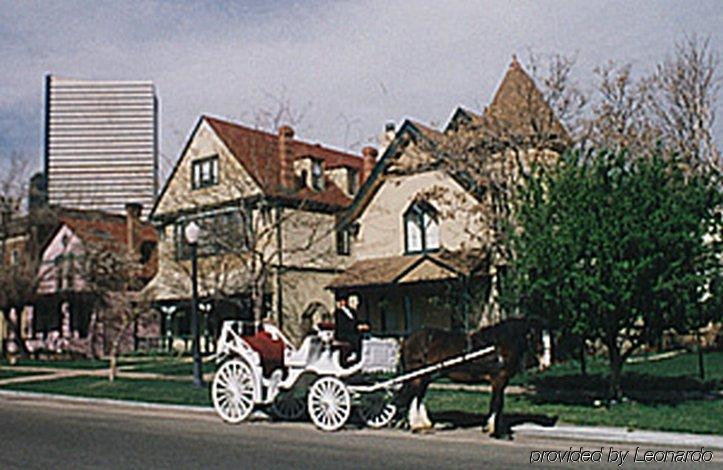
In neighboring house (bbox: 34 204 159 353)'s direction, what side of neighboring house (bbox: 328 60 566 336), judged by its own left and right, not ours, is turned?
right

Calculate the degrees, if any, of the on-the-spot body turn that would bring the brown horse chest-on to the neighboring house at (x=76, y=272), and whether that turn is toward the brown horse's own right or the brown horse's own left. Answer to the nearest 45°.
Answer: approximately 135° to the brown horse's own left

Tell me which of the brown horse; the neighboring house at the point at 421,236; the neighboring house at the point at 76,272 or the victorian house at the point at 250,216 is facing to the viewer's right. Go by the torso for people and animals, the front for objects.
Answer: the brown horse

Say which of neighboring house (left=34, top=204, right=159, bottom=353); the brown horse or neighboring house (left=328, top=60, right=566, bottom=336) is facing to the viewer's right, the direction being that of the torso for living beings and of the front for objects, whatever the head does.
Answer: the brown horse

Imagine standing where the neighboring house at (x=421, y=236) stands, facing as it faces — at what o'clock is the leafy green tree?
The leafy green tree is roughly at 10 o'clock from the neighboring house.

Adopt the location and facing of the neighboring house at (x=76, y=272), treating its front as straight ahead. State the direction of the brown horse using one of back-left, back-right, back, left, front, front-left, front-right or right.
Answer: front-left

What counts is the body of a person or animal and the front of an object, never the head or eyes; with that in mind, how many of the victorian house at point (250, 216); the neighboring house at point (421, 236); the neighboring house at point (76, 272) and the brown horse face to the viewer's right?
1

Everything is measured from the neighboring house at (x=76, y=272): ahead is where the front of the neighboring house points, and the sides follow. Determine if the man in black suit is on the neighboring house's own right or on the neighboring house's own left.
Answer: on the neighboring house's own left

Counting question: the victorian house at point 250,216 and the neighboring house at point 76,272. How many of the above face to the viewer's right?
0

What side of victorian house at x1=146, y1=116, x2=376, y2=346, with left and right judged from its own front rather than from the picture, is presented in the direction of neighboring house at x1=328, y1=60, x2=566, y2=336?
left

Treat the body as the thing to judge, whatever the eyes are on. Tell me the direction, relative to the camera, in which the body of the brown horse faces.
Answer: to the viewer's right

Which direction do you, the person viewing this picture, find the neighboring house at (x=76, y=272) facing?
facing the viewer and to the left of the viewer
